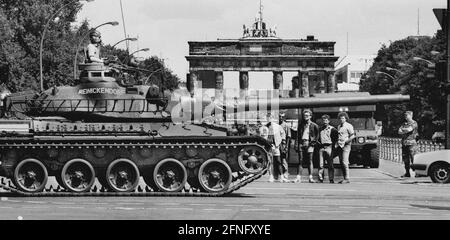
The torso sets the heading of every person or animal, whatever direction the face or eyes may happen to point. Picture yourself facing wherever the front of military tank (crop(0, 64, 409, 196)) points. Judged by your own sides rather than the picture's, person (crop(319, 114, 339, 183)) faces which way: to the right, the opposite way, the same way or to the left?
to the right

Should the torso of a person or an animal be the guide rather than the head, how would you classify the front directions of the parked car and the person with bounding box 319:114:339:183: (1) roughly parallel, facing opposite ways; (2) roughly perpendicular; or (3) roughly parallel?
roughly perpendicular

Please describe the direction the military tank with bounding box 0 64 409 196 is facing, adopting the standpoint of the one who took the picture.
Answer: facing to the right of the viewer

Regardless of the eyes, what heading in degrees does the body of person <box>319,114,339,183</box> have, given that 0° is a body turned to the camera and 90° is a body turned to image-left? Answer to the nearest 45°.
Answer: approximately 0°

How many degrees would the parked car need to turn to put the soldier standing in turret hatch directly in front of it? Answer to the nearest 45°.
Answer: approximately 45° to its left

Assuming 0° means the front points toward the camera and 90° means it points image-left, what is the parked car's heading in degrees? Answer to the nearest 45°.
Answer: approximately 90°
